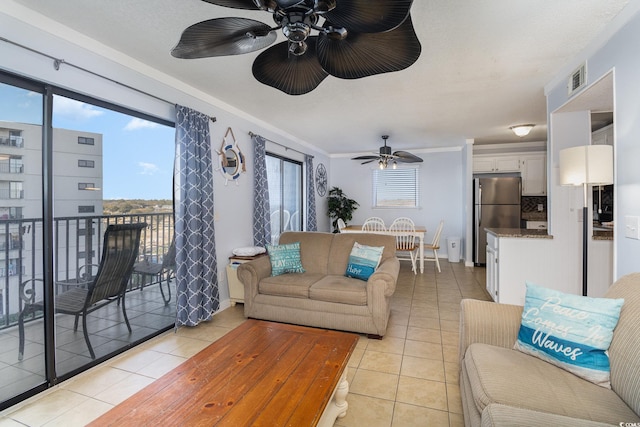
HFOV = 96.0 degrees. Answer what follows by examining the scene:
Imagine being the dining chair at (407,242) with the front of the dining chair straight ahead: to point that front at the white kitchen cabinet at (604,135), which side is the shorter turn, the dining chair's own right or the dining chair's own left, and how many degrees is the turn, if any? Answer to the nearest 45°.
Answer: approximately 90° to the dining chair's own right

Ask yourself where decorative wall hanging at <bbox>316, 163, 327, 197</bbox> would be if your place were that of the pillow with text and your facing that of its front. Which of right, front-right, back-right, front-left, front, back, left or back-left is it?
right

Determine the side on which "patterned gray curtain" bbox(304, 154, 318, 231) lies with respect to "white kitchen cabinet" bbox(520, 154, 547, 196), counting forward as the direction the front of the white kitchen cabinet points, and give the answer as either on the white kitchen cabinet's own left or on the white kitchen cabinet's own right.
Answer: on the white kitchen cabinet's own right

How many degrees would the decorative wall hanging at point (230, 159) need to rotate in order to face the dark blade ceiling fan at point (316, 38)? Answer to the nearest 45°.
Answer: approximately 45° to its right

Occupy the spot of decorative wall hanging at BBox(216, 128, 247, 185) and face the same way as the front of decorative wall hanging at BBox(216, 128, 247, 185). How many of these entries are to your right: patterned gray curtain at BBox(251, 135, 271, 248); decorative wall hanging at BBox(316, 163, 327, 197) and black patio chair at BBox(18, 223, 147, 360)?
1

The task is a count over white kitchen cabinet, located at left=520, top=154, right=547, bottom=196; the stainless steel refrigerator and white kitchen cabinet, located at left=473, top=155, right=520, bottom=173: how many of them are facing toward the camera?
3

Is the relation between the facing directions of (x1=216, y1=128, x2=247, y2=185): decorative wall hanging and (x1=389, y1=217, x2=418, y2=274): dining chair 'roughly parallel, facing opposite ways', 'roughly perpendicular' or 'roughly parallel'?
roughly perpendicular

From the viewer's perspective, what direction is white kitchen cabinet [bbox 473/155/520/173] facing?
toward the camera

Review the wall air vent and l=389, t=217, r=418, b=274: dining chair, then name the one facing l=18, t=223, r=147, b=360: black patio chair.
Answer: the wall air vent

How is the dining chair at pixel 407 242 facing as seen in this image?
away from the camera

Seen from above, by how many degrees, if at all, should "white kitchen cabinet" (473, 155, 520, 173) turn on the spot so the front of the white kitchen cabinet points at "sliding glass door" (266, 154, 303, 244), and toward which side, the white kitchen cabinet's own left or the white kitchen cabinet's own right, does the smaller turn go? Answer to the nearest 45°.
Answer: approximately 45° to the white kitchen cabinet's own right

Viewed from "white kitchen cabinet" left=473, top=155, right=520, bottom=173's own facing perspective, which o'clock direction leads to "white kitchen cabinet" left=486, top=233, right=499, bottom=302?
"white kitchen cabinet" left=486, top=233, right=499, bottom=302 is roughly at 12 o'clock from "white kitchen cabinet" left=473, top=155, right=520, bottom=173.

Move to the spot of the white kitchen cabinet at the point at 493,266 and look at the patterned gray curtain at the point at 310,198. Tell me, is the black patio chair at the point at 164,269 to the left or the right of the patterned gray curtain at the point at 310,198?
left

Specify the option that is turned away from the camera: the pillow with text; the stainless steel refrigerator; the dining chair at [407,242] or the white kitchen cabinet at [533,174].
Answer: the dining chair

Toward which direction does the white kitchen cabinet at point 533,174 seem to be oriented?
toward the camera

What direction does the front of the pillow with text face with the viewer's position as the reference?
facing the viewer and to the left of the viewer
